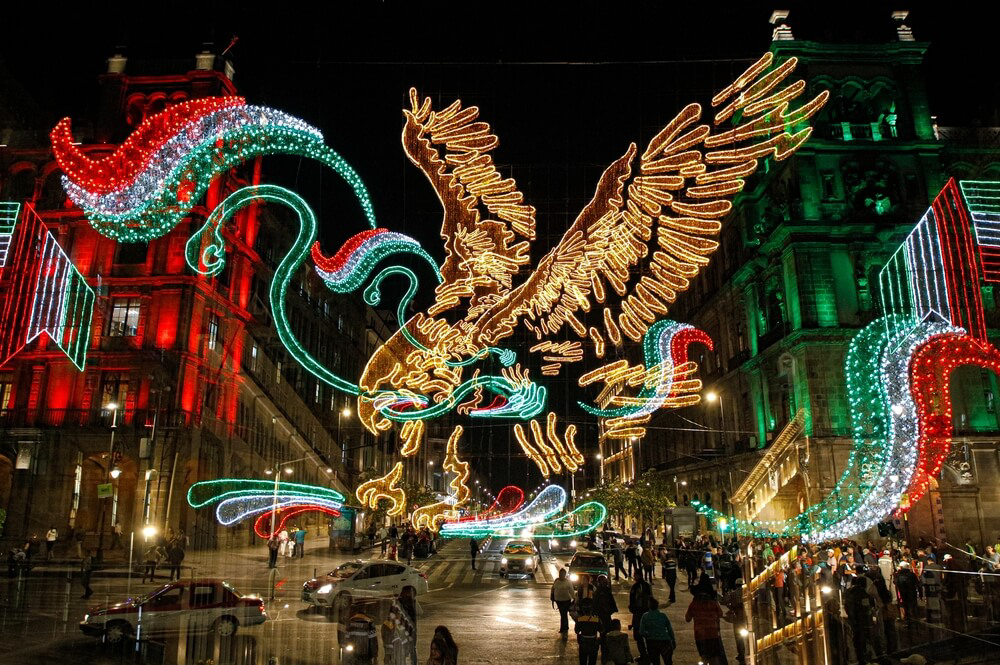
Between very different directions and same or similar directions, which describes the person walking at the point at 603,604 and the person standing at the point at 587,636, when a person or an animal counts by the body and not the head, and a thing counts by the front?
same or similar directions

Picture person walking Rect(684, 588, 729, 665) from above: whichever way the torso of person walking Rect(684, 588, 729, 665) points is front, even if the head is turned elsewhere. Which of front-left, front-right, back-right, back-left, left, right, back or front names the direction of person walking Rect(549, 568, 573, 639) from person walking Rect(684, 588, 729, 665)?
front-left

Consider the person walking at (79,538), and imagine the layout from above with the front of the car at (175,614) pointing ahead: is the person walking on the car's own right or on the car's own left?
on the car's own right

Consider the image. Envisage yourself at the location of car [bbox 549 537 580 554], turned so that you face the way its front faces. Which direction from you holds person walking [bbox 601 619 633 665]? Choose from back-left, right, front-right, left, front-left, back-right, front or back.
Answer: front

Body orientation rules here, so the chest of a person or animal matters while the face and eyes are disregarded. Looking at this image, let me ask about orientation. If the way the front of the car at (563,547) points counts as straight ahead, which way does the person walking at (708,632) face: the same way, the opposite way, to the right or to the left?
the opposite way

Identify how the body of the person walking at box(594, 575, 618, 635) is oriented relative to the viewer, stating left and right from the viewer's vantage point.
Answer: facing away from the viewer

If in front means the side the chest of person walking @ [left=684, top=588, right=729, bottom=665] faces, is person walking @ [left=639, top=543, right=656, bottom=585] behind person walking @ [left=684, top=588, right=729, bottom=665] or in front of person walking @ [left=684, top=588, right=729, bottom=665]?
in front

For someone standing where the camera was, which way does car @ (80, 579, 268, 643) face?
facing to the left of the viewer

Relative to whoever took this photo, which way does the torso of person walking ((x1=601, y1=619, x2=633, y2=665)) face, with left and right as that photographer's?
facing away from the viewer

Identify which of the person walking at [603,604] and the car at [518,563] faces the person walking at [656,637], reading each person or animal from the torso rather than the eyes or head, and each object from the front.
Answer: the car

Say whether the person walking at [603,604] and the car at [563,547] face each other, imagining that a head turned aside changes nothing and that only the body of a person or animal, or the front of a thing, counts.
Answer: yes

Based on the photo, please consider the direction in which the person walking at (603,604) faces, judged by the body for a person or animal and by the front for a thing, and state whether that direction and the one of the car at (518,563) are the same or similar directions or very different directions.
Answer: very different directions

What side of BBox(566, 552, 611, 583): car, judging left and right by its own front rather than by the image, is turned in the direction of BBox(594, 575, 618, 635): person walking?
front

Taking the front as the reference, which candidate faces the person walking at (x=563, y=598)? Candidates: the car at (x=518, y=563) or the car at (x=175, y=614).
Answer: the car at (x=518, y=563)

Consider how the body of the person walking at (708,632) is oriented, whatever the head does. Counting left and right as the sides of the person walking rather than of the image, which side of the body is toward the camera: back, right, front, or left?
back

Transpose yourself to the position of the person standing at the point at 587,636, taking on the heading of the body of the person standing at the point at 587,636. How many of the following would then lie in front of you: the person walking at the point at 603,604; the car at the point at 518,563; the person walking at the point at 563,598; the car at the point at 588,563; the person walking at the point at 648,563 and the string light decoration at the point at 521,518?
6

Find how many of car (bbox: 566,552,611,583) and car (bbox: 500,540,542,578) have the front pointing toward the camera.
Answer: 2

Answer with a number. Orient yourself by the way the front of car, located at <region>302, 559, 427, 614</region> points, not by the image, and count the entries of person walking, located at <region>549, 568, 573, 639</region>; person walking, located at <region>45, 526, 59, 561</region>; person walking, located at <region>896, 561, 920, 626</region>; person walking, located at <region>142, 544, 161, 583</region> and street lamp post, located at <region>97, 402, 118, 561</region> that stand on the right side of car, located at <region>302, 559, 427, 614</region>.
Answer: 3

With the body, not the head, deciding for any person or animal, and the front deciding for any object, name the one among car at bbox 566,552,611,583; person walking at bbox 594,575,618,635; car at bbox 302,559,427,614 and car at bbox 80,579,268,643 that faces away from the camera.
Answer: the person walking
